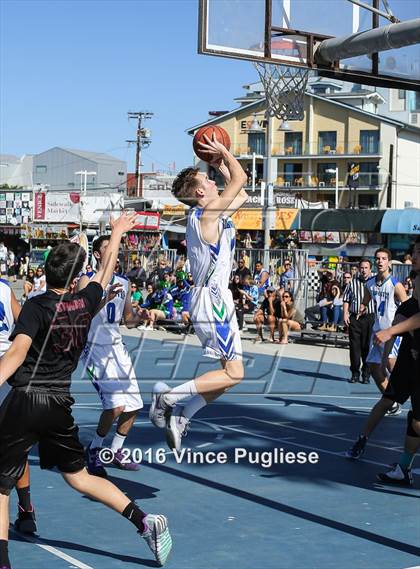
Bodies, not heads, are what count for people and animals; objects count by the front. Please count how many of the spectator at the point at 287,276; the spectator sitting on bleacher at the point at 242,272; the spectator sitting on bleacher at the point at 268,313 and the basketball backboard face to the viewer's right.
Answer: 0

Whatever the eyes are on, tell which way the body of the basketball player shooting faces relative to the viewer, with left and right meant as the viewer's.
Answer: facing to the right of the viewer

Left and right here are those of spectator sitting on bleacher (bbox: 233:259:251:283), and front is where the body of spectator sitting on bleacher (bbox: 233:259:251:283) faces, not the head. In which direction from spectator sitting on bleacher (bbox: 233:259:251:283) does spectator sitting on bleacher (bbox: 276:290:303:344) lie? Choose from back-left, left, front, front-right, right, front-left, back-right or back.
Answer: front-left

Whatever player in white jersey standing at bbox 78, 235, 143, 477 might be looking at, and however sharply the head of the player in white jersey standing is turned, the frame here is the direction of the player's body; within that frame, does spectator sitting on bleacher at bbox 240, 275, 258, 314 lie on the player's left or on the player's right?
on the player's left

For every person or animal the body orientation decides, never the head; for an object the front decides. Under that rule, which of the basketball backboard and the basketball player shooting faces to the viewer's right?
the basketball player shooting

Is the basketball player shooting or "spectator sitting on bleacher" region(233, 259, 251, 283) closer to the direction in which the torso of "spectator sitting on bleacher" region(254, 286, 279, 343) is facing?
the basketball player shooting

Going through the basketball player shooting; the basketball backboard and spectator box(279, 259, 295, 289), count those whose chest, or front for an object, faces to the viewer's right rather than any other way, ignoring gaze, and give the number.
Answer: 1

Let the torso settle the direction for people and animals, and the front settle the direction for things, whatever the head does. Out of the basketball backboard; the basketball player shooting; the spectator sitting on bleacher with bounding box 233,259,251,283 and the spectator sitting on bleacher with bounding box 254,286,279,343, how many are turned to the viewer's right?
1

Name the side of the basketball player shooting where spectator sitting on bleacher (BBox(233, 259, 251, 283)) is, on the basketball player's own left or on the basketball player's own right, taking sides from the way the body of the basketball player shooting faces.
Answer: on the basketball player's own left

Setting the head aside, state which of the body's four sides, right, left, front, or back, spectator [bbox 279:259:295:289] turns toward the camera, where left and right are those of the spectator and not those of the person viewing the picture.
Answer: front

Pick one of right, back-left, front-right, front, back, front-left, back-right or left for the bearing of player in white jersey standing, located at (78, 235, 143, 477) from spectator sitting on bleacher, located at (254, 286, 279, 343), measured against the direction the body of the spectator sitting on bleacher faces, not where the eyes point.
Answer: front

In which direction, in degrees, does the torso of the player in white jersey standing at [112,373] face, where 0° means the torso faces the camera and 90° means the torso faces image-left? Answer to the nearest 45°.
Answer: approximately 315°

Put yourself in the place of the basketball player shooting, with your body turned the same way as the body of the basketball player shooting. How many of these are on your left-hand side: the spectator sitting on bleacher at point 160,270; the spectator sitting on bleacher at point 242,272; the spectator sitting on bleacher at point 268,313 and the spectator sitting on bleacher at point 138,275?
4

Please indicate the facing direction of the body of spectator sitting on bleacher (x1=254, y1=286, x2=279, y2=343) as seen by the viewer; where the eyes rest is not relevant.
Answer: toward the camera

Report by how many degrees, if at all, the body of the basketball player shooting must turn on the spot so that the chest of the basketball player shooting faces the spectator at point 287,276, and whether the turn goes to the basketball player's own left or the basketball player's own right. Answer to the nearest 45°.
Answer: approximately 90° to the basketball player's own left

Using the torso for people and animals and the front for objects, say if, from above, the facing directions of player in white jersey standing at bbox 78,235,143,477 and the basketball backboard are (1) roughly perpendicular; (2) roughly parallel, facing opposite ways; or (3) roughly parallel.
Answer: roughly parallel, facing opposite ways

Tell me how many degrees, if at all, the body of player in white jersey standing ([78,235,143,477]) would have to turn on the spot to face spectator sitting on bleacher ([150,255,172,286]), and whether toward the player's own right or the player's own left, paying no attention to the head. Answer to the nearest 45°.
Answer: approximately 135° to the player's own left

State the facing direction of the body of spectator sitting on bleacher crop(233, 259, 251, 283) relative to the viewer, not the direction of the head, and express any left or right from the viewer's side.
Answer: facing the viewer
